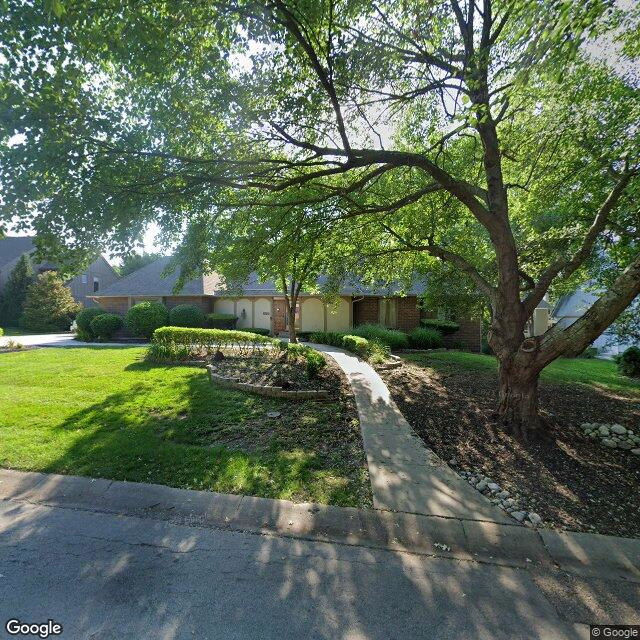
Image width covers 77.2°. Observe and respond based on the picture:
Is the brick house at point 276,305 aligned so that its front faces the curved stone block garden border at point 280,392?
yes

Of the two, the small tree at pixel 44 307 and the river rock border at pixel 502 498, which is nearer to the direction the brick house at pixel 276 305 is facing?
the river rock border

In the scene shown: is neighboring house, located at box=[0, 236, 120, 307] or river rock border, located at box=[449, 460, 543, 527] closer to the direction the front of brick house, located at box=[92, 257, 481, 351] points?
the river rock border

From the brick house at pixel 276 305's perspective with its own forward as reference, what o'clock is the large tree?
The large tree is roughly at 12 o'clock from the brick house.

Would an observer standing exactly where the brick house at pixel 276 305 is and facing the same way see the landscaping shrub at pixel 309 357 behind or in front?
in front

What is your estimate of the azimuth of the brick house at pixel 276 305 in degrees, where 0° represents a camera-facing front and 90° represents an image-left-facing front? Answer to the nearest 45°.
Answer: approximately 0°

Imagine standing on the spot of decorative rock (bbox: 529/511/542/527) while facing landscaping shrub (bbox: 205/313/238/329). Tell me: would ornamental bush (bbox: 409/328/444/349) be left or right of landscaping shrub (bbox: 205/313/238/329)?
right

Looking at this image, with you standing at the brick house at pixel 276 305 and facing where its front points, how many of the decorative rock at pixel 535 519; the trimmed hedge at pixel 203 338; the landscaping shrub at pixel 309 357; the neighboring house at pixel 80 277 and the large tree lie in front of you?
4

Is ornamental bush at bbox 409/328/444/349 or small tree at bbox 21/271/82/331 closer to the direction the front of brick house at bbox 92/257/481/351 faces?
the ornamental bush

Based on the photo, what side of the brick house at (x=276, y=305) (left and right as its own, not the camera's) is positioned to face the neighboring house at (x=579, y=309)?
left

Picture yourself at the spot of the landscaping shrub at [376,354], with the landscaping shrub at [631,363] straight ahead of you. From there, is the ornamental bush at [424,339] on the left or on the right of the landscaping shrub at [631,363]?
left

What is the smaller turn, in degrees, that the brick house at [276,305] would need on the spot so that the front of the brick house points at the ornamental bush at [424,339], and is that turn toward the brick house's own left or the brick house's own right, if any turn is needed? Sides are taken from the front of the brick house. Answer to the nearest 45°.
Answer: approximately 45° to the brick house's own left

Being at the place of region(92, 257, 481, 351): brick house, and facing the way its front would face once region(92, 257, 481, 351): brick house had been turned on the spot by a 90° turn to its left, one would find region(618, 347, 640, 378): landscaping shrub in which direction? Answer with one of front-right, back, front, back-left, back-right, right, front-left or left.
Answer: front-right

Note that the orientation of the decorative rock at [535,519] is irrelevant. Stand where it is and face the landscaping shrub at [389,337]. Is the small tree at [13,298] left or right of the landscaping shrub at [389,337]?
left

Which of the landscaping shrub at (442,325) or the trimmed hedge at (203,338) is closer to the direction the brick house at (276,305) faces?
the trimmed hedge

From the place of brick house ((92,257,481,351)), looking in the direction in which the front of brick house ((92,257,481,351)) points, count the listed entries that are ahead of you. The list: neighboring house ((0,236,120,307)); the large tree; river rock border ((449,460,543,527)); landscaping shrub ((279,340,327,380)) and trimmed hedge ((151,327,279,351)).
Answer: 4

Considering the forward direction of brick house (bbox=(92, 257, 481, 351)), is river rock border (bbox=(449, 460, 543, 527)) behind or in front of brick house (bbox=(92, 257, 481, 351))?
in front

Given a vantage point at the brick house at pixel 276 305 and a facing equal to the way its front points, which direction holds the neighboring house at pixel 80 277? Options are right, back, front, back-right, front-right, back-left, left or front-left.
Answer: back-right
